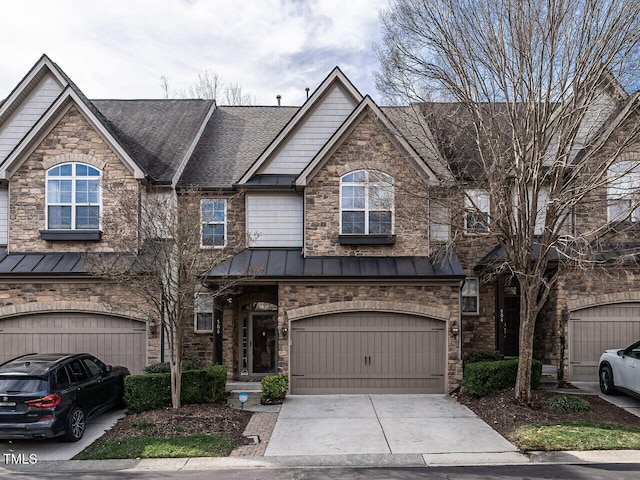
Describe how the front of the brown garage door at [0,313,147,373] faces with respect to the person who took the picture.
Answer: facing the viewer

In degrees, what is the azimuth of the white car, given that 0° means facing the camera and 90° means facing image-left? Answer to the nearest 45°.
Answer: approximately 135°

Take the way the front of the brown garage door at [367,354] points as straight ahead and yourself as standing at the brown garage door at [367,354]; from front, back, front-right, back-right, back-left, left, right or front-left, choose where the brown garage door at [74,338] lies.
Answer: right

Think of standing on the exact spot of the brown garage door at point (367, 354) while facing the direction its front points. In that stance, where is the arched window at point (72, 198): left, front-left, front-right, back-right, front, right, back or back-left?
right

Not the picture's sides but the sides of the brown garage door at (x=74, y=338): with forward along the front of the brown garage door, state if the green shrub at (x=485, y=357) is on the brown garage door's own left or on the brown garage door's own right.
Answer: on the brown garage door's own left

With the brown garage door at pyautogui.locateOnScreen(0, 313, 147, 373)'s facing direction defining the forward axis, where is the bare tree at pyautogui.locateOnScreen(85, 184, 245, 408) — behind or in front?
in front

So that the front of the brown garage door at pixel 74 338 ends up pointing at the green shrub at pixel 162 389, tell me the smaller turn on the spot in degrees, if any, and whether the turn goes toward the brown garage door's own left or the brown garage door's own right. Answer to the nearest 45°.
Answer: approximately 45° to the brown garage door's own left
